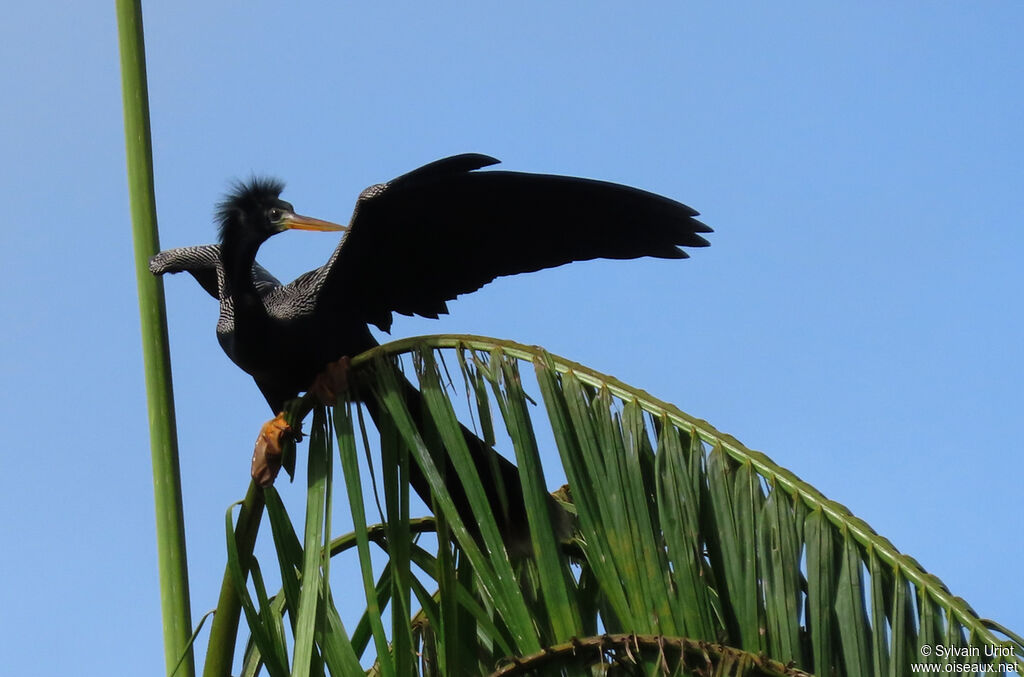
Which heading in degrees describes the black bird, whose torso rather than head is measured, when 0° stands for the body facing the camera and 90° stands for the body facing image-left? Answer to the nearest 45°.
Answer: approximately 45°

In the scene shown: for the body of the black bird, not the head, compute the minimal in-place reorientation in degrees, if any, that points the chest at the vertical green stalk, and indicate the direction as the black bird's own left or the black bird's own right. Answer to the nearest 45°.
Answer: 0° — it already faces it
